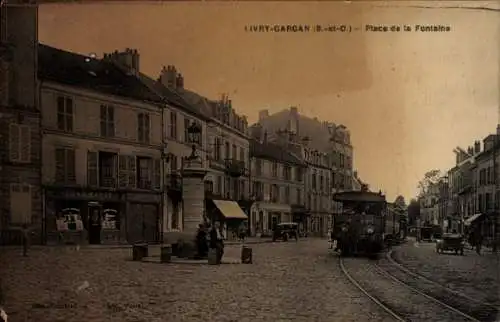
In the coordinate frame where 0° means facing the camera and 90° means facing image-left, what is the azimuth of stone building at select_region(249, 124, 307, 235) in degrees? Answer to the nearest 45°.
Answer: approximately 315°
